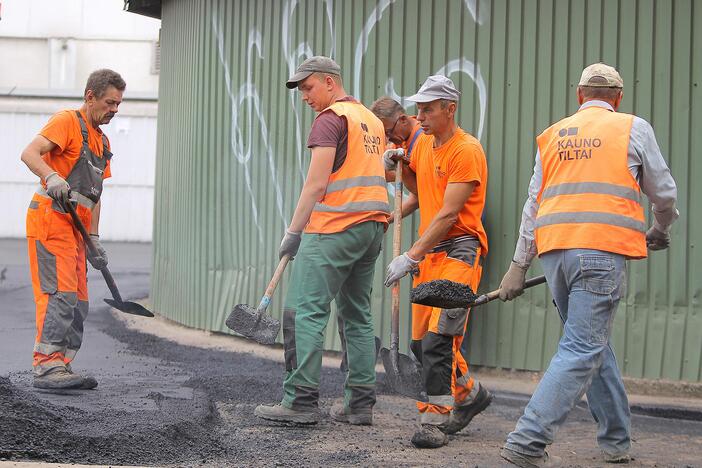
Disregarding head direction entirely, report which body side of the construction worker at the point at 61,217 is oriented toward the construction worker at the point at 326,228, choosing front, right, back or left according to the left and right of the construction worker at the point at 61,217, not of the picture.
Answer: front

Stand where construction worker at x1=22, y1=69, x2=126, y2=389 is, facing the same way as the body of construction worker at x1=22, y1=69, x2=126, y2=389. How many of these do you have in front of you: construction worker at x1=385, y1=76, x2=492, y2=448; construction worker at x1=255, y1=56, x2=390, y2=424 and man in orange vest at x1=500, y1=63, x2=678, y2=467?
3

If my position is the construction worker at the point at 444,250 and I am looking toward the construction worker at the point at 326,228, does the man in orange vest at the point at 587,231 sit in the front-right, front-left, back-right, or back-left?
back-left

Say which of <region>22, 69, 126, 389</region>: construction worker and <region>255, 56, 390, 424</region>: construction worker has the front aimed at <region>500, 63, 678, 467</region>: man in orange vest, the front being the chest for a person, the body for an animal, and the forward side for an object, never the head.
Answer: <region>22, 69, 126, 389</region>: construction worker

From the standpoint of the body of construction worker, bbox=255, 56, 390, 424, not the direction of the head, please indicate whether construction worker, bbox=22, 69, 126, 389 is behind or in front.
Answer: in front

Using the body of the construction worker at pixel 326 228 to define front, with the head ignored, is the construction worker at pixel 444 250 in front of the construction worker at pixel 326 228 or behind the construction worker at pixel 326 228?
behind

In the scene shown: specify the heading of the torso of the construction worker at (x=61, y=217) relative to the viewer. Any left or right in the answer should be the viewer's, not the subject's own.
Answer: facing the viewer and to the right of the viewer

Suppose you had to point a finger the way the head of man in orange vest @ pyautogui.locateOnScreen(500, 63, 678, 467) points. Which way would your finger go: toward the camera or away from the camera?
away from the camera

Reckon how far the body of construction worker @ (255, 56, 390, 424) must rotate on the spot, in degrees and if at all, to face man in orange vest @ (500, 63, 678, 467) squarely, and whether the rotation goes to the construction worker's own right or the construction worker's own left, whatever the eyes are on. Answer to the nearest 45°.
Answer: approximately 180°

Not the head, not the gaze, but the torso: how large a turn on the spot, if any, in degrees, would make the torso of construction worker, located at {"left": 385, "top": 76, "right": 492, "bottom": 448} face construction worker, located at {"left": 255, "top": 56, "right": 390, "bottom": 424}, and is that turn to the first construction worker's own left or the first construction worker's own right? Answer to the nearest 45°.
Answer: approximately 45° to the first construction worker's own right

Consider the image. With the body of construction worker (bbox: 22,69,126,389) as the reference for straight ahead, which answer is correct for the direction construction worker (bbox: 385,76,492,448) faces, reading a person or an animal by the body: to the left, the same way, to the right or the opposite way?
to the right

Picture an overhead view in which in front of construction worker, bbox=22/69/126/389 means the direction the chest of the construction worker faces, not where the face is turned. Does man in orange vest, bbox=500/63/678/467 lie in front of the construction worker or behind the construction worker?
in front

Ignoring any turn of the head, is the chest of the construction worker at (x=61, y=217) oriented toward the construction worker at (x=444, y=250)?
yes

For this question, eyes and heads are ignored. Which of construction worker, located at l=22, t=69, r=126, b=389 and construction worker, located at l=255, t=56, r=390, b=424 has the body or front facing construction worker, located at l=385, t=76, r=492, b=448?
construction worker, located at l=22, t=69, r=126, b=389
